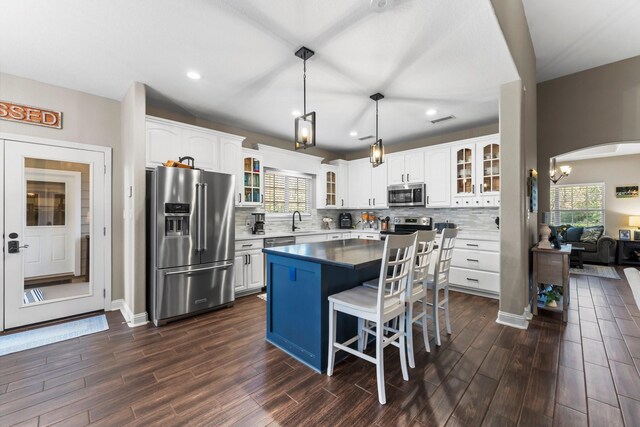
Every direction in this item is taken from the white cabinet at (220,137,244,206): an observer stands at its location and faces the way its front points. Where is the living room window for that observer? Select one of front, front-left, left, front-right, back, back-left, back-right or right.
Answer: front-left

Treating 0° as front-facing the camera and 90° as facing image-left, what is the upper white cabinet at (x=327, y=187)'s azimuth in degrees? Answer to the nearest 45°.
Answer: approximately 315°

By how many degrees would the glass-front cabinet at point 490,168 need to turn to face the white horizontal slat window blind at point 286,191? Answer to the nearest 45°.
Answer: approximately 90° to its right

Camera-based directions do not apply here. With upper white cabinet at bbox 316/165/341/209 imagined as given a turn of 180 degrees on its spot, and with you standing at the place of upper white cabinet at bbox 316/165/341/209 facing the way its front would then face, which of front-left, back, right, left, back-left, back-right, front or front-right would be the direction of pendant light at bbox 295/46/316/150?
back-left

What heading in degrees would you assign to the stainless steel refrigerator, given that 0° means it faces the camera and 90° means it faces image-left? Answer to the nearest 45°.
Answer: approximately 315°

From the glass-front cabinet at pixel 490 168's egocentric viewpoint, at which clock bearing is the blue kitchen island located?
The blue kitchen island is roughly at 1 o'clock from the glass-front cabinet.

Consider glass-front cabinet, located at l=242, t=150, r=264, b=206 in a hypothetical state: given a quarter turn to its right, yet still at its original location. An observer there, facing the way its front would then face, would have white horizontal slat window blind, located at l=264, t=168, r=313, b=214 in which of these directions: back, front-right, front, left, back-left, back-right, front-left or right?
back

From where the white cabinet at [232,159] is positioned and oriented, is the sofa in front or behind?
in front

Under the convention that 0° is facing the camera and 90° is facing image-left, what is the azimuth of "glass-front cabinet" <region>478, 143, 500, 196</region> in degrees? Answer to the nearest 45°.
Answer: approximately 0°

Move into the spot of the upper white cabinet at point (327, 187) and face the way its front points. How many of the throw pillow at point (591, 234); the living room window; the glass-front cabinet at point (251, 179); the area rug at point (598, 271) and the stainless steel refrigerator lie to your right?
2
